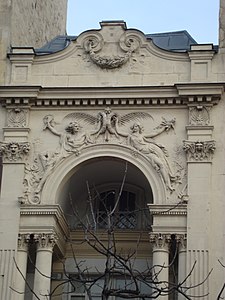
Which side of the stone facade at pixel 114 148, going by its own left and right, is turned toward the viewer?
front
